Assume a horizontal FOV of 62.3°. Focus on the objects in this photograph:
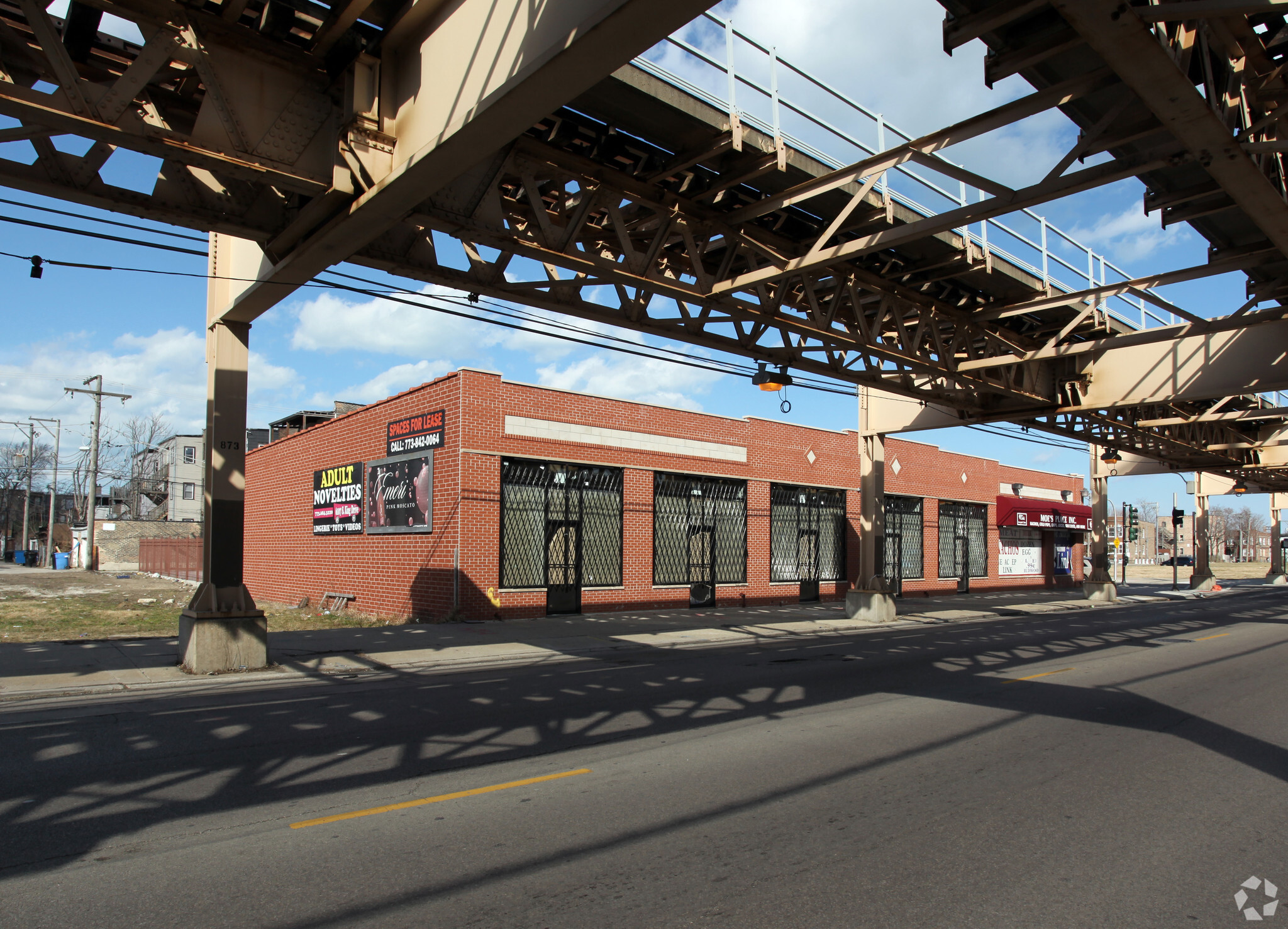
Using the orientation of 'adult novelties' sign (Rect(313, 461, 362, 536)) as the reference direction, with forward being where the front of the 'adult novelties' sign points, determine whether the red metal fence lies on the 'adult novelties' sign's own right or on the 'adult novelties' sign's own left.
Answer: on the 'adult novelties' sign's own right

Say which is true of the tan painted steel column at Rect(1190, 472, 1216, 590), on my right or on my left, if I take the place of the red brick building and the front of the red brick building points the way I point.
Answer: on my left

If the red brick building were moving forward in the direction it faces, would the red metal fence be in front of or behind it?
behind

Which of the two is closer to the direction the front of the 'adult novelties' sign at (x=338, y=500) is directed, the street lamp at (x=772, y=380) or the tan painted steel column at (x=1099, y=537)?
the street lamp

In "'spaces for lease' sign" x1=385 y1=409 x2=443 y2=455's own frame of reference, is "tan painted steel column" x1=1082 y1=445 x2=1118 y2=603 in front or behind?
behind

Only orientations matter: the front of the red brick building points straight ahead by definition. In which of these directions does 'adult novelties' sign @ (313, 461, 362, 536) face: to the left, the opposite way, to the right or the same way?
to the right

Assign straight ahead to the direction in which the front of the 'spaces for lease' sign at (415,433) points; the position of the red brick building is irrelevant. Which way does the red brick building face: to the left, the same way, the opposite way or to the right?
to the left

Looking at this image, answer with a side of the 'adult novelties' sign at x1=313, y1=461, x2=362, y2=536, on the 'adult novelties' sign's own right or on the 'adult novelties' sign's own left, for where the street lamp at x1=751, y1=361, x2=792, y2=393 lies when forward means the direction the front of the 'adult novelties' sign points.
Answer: on the 'adult novelties' sign's own left
